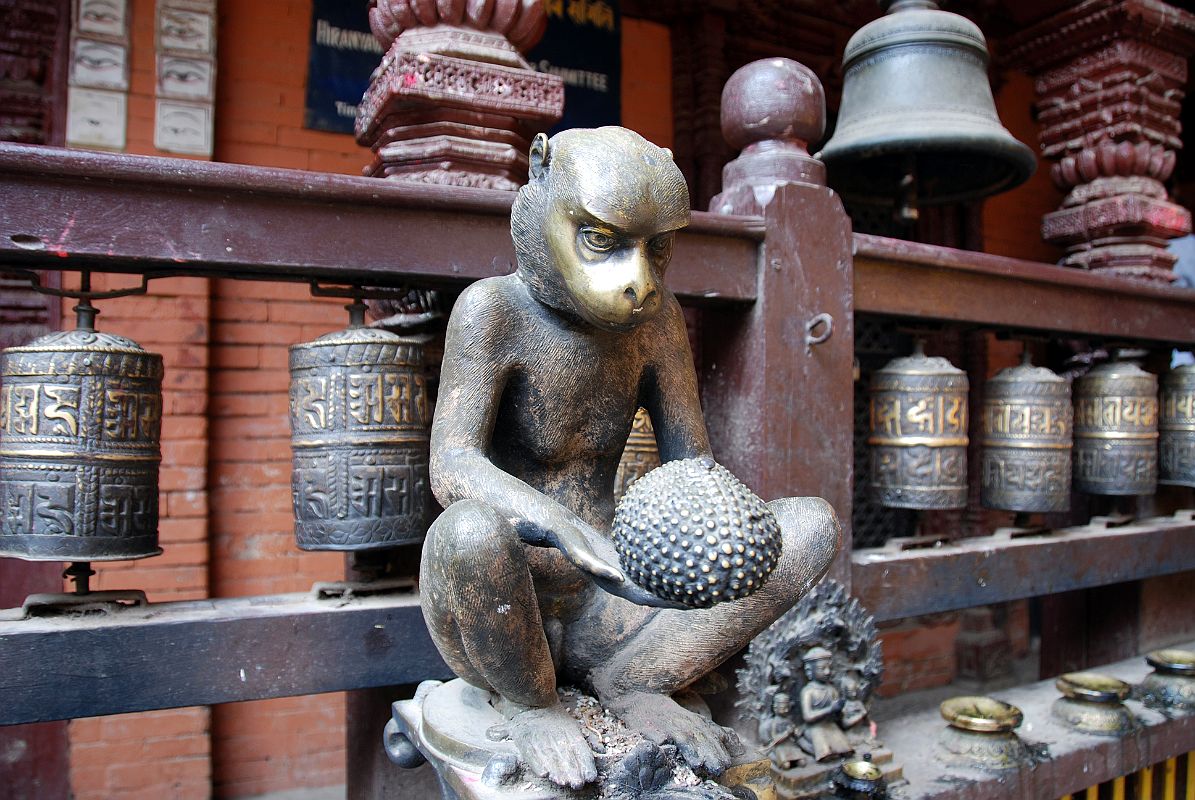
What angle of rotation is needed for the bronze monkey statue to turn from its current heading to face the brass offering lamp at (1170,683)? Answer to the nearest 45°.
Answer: approximately 90° to its left

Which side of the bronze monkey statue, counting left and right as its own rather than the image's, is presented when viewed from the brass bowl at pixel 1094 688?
left

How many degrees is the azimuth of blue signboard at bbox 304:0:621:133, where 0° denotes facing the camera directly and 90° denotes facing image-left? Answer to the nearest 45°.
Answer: approximately 0°

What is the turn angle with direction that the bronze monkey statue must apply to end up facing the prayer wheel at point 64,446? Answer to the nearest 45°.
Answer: approximately 135° to its right

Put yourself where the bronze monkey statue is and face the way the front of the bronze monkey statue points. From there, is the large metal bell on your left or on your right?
on your left

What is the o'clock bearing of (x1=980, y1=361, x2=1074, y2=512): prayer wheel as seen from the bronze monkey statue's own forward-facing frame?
The prayer wheel is roughly at 9 o'clock from the bronze monkey statue.

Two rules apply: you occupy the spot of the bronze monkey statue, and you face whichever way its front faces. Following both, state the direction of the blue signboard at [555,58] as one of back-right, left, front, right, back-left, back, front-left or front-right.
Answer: back-left

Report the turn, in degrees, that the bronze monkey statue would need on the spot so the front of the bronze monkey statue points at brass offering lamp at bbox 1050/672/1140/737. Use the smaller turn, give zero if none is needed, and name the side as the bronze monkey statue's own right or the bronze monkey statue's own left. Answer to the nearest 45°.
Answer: approximately 90° to the bronze monkey statue's own left

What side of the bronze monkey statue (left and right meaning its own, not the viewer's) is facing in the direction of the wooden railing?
back

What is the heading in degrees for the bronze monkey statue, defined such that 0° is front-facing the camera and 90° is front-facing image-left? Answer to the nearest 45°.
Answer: approximately 315°
